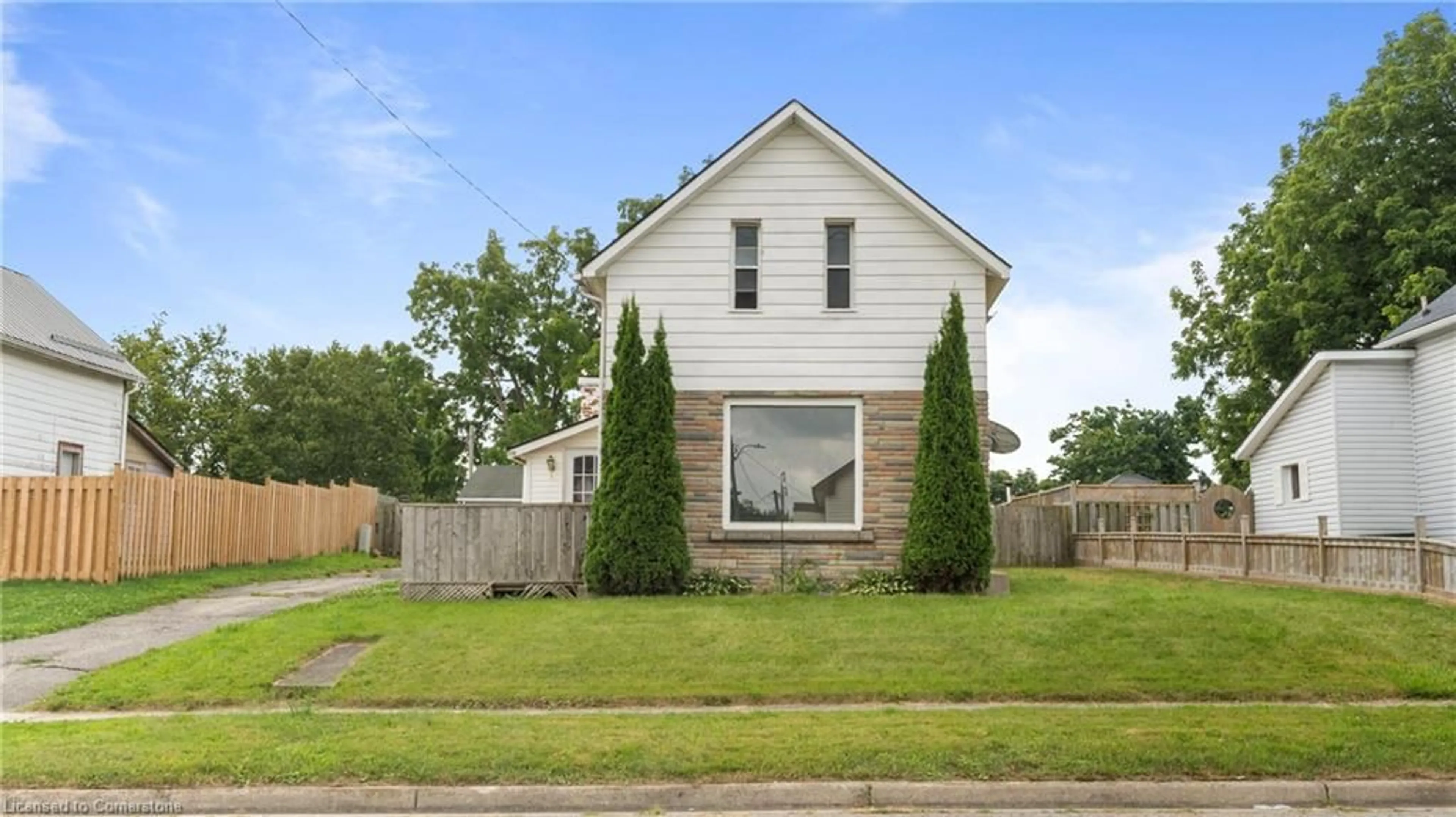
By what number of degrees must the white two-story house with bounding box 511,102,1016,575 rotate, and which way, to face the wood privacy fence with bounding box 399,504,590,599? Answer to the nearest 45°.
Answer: approximately 90° to its right

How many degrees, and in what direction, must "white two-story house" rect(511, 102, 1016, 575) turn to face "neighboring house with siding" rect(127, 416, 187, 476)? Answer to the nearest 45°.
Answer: approximately 135° to its right

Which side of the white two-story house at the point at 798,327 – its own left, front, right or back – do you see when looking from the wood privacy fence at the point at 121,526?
right

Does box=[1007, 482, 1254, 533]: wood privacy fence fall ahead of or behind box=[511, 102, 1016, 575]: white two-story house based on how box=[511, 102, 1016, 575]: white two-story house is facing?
behind

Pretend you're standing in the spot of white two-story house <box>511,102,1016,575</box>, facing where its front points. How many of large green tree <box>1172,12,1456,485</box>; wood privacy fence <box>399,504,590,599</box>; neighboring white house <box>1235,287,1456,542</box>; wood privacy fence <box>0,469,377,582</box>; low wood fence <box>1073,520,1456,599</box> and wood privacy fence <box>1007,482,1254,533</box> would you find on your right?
2

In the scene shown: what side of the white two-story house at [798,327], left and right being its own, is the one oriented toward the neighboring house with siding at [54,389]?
right

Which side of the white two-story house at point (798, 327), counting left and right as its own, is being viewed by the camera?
front
